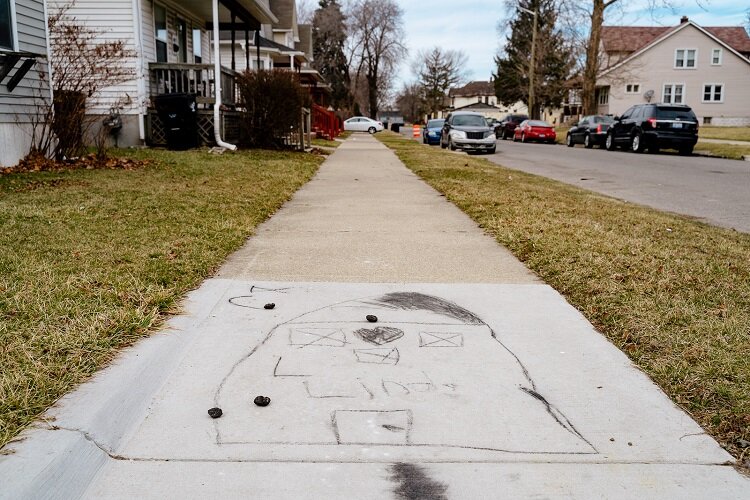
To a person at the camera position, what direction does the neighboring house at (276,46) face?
facing to the right of the viewer

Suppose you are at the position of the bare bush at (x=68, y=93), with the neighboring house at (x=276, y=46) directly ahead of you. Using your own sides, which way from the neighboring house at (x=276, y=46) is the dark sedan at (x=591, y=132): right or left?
right

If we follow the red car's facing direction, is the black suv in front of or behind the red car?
behind

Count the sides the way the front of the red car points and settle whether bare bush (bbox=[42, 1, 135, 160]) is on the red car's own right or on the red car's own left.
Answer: on the red car's own left

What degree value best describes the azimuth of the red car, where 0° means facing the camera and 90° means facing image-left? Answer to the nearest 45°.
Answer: approximately 135°

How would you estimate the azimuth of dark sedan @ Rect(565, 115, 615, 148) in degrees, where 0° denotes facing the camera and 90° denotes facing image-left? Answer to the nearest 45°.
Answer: approximately 135°

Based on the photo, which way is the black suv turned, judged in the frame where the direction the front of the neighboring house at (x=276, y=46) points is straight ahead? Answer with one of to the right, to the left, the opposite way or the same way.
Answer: to the left

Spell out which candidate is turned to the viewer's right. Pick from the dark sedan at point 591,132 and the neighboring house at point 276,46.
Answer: the neighboring house

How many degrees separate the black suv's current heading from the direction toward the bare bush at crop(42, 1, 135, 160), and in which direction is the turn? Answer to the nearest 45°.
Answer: approximately 90° to its left

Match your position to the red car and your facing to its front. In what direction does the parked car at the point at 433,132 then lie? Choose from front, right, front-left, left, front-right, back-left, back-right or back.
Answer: left

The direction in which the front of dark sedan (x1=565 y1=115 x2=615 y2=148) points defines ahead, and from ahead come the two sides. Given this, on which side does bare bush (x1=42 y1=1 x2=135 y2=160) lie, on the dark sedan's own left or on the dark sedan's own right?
on the dark sedan's own left

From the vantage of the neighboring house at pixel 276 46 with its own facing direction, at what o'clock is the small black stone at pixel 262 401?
The small black stone is roughly at 3 o'clock from the neighboring house.

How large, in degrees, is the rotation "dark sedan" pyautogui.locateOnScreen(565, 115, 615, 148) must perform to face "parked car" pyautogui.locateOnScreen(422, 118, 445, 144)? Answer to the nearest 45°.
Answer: approximately 45° to its left
